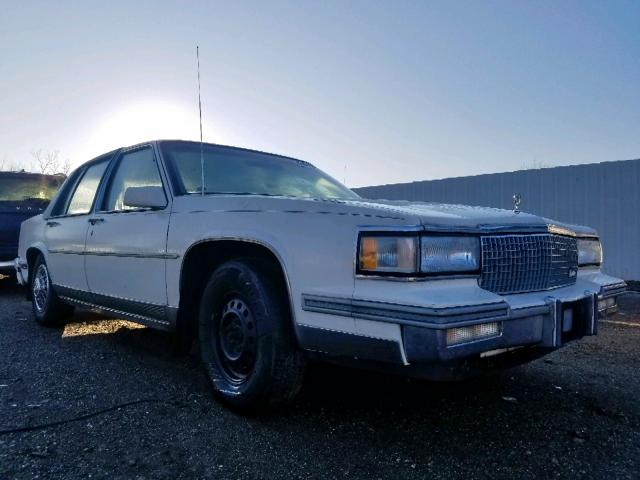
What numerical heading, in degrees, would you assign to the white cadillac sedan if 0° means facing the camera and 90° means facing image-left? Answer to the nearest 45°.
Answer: approximately 315°

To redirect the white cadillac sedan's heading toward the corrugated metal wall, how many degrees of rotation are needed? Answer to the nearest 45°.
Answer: approximately 90° to its left

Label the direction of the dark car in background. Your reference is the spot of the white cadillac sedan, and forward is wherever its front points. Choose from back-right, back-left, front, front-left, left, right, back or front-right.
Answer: back
